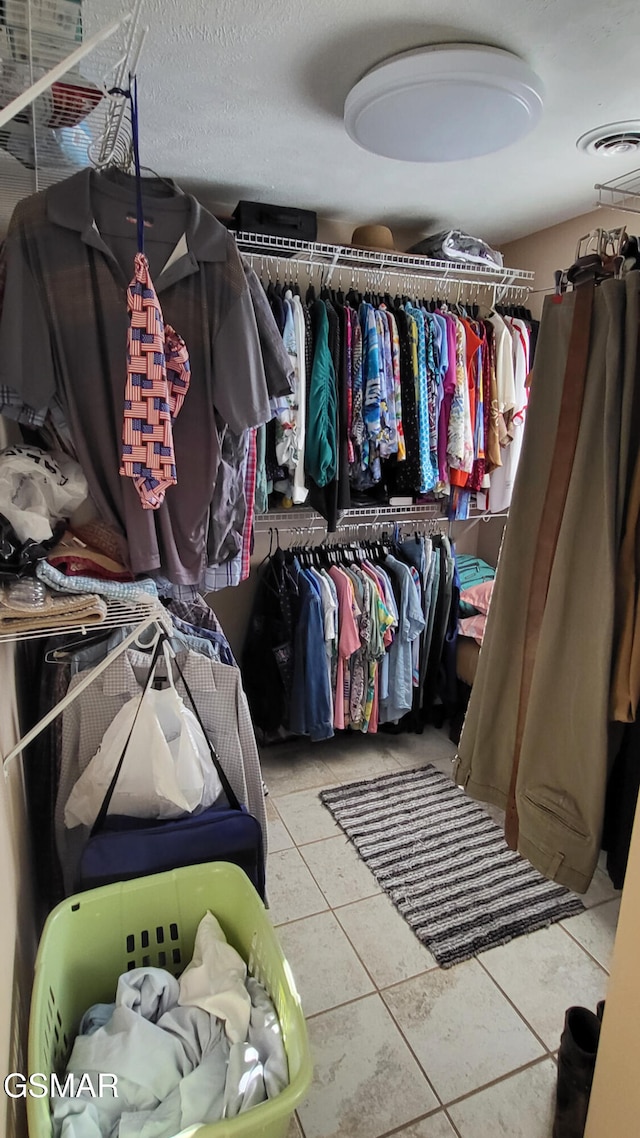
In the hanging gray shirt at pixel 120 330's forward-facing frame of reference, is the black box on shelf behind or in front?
behind

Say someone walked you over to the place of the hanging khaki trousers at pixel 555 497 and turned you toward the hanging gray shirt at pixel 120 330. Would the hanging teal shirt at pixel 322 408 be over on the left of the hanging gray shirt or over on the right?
right

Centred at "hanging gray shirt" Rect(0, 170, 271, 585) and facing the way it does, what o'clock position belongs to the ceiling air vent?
The ceiling air vent is roughly at 9 o'clock from the hanging gray shirt.

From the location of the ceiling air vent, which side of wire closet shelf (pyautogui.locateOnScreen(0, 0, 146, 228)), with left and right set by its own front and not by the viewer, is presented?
front

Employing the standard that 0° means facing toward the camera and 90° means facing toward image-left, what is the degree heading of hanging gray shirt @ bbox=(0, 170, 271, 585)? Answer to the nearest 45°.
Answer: approximately 0°

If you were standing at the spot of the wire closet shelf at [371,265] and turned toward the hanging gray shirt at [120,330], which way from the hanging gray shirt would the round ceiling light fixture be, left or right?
left

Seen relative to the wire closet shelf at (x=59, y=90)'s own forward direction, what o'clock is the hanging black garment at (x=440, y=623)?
The hanging black garment is roughly at 11 o'clock from the wire closet shelf.

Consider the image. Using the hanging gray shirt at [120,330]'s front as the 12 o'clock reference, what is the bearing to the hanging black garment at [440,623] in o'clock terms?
The hanging black garment is roughly at 8 o'clock from the hanging gray shirt.

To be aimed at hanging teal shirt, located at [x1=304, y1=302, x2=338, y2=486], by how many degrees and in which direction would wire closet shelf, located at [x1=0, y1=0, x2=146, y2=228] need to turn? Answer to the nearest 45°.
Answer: approximately 45° to its left

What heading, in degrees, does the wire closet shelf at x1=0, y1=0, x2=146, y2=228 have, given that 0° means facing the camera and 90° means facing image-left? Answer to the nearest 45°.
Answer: approximately 270°
